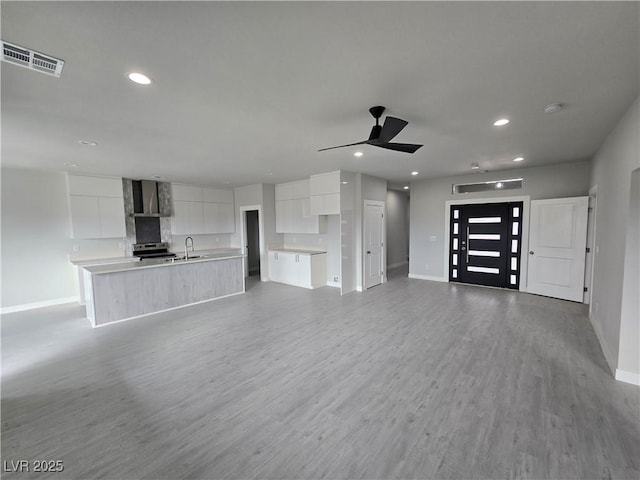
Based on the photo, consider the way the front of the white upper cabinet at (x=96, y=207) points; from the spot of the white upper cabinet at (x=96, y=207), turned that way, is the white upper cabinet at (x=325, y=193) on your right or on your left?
on your left

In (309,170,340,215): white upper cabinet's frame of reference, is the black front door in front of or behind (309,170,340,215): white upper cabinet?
behind

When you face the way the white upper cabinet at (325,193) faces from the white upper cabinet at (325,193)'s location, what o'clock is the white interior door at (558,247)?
The white interior door is roughly at 8 o'clock from the white upper cabinet.

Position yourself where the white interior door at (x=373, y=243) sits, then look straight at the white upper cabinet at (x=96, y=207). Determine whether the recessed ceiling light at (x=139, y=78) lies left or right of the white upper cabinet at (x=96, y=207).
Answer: left

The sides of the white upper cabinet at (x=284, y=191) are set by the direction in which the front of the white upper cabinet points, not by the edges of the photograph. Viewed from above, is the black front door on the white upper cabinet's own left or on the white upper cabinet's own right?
on the white upper cabinet's own left

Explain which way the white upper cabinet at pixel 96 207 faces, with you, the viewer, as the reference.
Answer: facing the viewer

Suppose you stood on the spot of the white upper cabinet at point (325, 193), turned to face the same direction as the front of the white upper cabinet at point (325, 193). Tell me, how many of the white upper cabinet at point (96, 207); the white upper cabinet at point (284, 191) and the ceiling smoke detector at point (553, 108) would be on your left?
1

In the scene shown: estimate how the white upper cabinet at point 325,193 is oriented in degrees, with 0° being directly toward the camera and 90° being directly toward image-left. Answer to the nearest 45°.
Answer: approximately 45°

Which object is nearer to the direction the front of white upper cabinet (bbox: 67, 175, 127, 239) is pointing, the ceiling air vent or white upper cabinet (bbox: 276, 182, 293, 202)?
the ceiling air vent

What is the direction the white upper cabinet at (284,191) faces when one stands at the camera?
facing the viewer and to the left of the viewer

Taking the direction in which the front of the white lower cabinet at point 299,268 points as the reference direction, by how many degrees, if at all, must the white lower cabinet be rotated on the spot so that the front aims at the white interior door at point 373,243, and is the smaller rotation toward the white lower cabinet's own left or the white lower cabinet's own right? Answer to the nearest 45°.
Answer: approximately 135° to the white lower cabinet's own left
